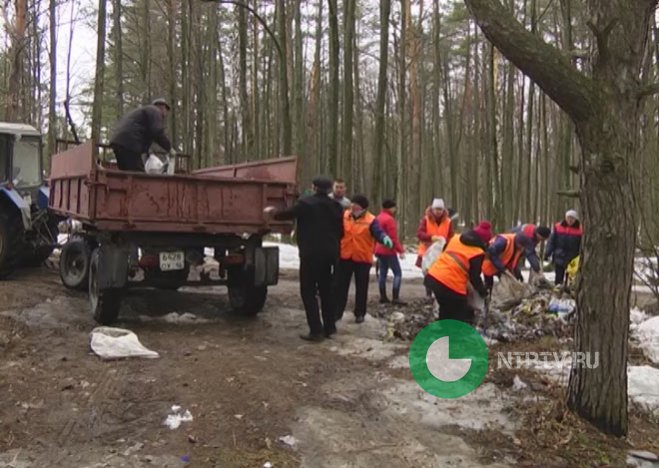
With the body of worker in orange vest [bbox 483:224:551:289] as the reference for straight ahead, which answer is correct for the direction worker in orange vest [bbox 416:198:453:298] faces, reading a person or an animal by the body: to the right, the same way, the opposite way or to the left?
to the right

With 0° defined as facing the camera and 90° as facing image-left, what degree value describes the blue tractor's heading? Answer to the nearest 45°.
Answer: approximately 135°

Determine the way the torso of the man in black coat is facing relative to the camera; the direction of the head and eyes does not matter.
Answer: to the viewer's right

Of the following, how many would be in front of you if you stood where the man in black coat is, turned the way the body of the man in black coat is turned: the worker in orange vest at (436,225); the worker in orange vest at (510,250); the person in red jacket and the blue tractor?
3

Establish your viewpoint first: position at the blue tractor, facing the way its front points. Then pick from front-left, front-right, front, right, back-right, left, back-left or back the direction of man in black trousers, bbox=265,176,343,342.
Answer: back

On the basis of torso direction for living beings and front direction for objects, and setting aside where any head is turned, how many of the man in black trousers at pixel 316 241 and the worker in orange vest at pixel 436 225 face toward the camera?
1

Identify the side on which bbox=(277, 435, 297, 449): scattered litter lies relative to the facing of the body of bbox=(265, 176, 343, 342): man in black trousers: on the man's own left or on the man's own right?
on the man's own left
